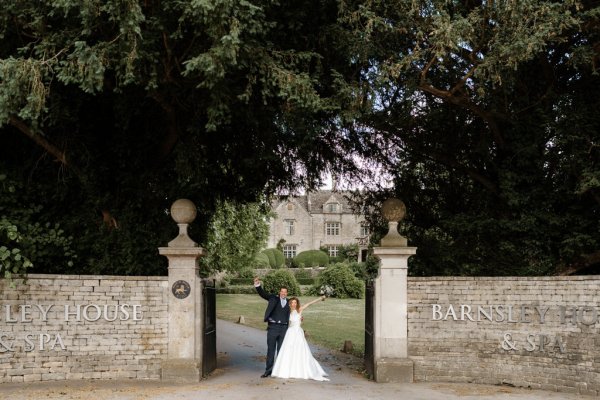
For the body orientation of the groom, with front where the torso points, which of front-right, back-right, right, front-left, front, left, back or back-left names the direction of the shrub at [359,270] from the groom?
back

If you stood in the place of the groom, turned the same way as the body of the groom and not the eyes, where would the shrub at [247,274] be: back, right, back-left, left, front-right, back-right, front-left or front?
back

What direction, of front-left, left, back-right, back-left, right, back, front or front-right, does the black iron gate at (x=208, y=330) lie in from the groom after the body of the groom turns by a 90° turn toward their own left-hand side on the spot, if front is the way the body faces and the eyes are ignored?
back

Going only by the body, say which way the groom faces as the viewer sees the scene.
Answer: toward the camera

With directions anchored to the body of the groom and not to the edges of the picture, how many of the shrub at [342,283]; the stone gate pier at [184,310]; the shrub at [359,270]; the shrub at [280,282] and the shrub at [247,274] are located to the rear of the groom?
4

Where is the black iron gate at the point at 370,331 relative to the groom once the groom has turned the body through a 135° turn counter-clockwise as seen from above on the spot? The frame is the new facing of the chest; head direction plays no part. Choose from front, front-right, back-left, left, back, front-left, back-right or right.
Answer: front-right

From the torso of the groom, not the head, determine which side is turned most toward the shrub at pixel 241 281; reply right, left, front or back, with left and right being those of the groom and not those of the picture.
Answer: back

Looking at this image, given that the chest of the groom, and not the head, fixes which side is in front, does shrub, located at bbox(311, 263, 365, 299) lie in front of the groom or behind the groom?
behind

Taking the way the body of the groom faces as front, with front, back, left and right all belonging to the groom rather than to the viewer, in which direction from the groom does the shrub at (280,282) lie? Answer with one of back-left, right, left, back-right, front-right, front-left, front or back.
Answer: back

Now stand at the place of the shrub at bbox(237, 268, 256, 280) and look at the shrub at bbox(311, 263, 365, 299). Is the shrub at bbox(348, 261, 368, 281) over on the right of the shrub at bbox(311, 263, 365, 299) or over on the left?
left

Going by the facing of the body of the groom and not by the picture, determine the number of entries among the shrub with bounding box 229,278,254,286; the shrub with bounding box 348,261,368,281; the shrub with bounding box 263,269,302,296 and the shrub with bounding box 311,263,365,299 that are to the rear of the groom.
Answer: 4
